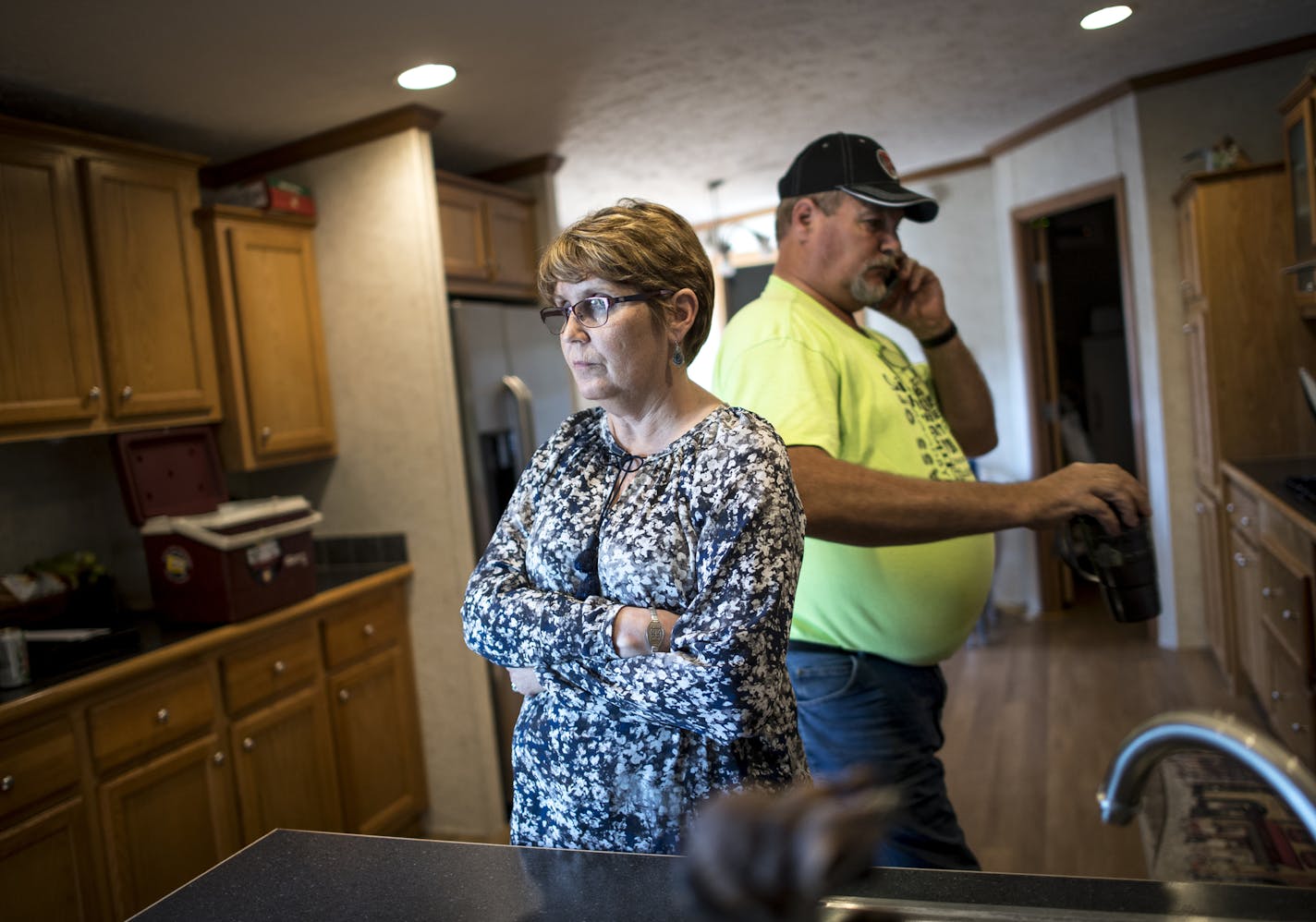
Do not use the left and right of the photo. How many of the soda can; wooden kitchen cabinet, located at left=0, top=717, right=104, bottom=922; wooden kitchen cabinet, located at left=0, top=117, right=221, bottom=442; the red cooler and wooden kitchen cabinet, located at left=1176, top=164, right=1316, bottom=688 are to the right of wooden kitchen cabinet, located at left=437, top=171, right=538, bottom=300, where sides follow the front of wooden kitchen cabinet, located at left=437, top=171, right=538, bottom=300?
4

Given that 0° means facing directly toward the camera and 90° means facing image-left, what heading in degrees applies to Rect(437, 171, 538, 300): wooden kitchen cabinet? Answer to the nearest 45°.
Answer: approximately 315°

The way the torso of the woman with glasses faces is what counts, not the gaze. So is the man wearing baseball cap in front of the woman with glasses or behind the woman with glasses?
behind

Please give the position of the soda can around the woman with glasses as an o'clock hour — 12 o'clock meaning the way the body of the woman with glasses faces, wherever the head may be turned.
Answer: The soda can is roughly at 3 o'clock from the woman with glasses.

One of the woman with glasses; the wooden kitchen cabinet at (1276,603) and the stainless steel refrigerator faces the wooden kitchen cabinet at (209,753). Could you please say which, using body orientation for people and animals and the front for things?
the wooden kitchen cabinet at (1276,603)

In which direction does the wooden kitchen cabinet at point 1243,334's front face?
to the viewer's left

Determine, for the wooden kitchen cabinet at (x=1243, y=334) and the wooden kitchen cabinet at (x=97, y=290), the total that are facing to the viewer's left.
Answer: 1

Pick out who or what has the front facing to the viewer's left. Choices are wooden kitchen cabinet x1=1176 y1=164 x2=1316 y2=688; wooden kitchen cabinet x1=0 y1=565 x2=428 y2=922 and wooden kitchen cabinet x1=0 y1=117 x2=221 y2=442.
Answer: wooden kitchen cabinet x1=1176 y1=164 x2=1316 y2=688

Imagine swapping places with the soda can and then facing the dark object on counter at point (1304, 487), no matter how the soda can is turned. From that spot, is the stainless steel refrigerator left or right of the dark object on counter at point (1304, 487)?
left

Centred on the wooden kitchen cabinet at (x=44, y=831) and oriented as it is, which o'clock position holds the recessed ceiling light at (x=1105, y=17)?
The recessed ceiling light is roughly at 11 o'clock from the wooden kitchen cabinet.

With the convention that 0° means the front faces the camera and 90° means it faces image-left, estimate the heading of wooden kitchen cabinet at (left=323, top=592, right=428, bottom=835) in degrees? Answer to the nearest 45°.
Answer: approximately 315°
